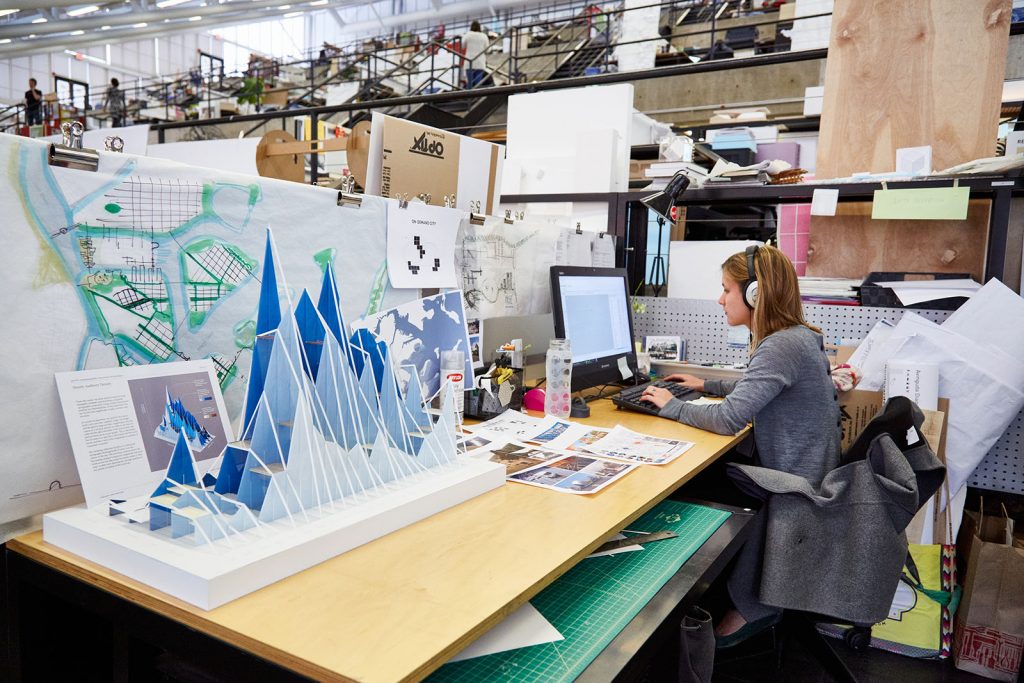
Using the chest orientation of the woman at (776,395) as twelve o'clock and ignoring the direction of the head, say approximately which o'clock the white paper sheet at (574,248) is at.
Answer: The white paper sheet is roughly at 1 o'clock from the woman.

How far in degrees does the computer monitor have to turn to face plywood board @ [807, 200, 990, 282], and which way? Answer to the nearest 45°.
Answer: approximately 90° to its left

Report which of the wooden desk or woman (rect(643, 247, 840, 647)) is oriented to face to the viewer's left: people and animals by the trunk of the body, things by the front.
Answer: the woman

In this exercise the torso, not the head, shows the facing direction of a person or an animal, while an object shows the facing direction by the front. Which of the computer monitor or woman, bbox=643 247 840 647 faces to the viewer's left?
the woman

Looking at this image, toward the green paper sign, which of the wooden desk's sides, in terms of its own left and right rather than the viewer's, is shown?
left

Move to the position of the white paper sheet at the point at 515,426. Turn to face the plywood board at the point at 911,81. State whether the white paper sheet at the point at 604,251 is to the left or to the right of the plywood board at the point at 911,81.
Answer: left

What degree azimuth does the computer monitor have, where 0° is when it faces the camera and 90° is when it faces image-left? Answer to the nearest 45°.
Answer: approximately 315°

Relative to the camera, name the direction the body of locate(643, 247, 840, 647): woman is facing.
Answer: to the viewer's left

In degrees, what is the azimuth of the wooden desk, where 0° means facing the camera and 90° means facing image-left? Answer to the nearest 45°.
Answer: approximately 315°
